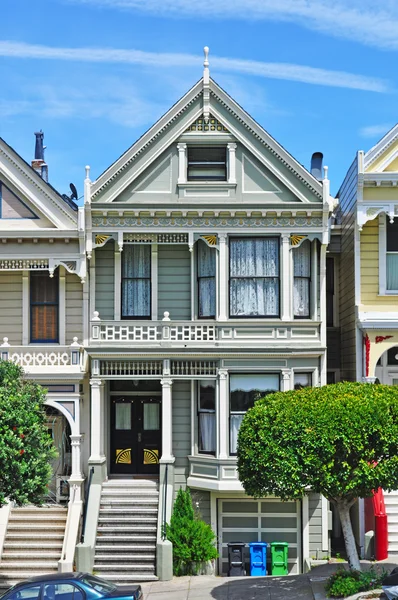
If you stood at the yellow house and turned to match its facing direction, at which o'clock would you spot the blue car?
The blue car is roughly at 1 o'clock from the yellow house.

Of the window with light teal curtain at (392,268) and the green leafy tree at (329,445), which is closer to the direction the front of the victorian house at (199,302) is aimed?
the green leafy tree

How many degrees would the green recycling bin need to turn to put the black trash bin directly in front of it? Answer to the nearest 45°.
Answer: approximately 90° to its right

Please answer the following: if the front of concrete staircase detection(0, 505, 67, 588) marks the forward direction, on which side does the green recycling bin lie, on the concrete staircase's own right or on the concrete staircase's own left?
on the concrete staircase's own left
